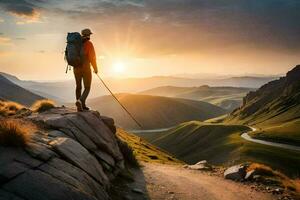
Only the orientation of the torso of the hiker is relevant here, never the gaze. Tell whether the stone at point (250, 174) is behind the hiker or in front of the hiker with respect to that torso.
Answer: in front

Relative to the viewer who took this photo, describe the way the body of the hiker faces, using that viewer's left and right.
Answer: facing away from the viewer and to the right of the viewer

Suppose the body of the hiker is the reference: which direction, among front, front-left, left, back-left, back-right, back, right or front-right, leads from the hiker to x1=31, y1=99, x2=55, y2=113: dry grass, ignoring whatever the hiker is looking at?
left

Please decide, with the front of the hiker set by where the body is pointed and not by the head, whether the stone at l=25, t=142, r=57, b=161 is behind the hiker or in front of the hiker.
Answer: behind

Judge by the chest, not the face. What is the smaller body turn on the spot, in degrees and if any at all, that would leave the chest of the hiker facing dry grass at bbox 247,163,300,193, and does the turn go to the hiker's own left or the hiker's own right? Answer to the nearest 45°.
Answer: approximately 45° to the hiker's own right

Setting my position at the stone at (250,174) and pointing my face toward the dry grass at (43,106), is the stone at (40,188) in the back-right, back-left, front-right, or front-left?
front-left
